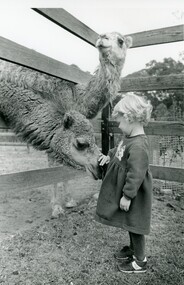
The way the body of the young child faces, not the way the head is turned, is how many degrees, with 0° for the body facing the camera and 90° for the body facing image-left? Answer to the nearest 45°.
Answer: approximately 90°

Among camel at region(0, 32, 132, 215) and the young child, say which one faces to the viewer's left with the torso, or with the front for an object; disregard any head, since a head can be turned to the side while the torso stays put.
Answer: the young child

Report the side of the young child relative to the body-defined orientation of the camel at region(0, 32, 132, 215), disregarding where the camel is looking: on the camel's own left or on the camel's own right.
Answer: on the camel's own right

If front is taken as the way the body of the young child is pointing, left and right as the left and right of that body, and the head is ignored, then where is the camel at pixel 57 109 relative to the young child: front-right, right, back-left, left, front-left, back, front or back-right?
front-right

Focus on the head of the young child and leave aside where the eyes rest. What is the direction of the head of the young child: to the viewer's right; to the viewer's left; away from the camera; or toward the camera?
to the viewer's left

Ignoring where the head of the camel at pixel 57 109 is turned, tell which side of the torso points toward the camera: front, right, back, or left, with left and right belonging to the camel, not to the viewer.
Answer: right

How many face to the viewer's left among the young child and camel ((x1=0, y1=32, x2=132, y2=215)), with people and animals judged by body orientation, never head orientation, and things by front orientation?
1

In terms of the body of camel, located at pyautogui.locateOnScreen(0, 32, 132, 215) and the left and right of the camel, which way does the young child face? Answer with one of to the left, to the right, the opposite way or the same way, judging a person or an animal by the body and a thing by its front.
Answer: the opposite way
